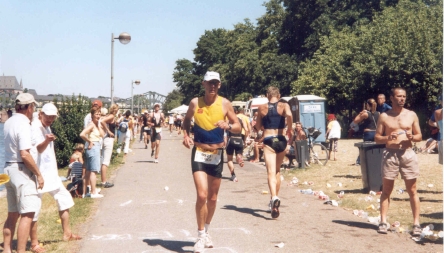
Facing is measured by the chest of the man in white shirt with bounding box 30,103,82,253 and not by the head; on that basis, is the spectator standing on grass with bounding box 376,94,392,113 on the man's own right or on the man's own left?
on the man's own left

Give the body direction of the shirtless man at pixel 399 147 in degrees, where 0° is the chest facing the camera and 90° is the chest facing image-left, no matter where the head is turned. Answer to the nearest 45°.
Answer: approximately 0°

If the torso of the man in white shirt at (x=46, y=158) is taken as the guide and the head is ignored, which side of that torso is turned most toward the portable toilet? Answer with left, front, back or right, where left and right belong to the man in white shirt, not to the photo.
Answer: left

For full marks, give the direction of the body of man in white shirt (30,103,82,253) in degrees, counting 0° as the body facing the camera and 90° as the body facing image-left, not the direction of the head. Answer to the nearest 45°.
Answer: approximately 315°

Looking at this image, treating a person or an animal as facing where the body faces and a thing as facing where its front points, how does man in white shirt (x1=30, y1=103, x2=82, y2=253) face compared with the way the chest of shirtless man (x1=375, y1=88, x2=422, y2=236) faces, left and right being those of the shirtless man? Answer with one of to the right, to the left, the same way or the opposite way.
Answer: to the left

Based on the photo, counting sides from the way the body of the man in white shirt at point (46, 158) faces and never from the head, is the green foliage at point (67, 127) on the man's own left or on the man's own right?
on the man's own left

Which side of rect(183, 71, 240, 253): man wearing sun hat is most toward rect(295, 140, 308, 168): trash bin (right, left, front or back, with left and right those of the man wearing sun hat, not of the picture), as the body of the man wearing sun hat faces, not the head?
back

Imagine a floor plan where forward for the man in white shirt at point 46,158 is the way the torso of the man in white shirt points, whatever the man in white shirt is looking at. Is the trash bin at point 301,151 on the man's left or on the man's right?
on the man's left

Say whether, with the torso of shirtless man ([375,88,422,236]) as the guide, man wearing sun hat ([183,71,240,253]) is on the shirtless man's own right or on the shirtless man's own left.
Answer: on the shirtless man's own right

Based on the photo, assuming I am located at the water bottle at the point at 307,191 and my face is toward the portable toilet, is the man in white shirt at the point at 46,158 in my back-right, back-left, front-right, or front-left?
back-left

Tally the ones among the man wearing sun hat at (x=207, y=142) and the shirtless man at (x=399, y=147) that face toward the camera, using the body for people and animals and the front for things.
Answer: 2

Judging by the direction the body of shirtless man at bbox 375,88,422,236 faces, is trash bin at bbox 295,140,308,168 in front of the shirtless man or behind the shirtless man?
behind
